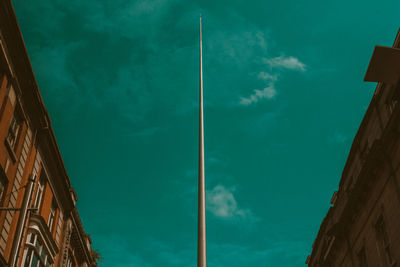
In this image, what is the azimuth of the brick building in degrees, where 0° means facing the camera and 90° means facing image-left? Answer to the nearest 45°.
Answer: approximately 270°

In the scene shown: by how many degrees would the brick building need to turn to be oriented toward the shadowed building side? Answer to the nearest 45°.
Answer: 0° — it already faces it
